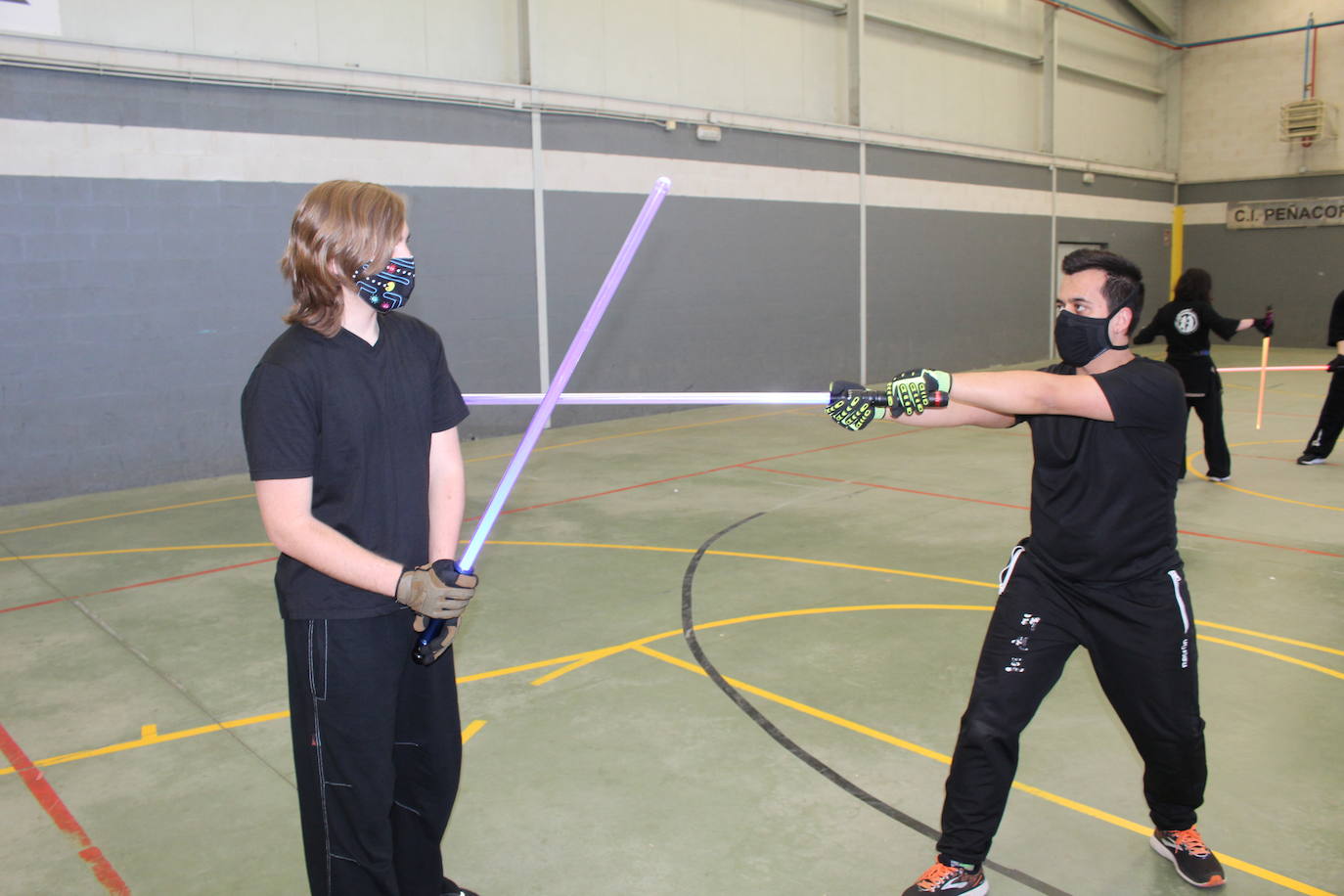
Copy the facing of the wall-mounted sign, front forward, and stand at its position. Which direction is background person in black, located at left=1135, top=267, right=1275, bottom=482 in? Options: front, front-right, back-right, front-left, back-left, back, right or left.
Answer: front

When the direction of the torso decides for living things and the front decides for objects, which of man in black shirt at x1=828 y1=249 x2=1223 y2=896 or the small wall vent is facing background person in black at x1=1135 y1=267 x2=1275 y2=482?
the small wall vent

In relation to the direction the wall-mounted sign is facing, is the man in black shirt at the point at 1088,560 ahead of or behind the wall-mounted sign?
ahead

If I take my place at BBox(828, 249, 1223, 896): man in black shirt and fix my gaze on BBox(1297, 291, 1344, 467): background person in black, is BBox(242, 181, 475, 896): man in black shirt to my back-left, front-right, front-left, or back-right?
back-left

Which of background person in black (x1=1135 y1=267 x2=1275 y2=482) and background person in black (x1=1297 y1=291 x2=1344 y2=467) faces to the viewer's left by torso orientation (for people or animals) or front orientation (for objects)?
background person in black (x1=1297 y1=291 x2=1344 y2=467)

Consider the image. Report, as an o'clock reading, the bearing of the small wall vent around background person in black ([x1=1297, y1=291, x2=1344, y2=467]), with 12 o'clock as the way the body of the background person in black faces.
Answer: The small wall vent is roughly at 3 o'clock from the background person in black.

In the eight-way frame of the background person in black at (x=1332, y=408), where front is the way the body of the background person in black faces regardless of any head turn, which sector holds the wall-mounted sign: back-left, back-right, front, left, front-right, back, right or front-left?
right

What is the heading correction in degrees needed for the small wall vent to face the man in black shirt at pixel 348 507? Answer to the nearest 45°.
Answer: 0° — it already faces them

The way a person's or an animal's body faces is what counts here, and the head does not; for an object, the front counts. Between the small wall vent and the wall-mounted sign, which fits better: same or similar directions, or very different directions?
same or similar directions

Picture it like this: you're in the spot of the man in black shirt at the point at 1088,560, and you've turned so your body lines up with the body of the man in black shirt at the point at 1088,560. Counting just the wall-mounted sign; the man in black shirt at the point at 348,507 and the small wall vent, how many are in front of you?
1

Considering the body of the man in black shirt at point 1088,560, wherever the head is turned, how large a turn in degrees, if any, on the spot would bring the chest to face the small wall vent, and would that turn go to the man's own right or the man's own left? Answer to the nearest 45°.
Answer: approximately 135° to the man's own right

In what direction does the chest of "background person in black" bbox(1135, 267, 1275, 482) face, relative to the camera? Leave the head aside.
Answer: away from the camera

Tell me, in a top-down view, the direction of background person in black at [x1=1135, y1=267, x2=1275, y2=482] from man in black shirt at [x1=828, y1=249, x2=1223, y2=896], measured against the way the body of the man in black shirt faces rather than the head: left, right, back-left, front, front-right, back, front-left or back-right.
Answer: back-right

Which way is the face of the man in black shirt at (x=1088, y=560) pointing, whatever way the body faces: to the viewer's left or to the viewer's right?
to the viewer's left

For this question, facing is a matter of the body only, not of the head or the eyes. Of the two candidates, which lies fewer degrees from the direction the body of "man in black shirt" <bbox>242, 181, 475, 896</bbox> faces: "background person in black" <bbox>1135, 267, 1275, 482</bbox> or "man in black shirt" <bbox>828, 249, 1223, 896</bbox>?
the man in black shirt

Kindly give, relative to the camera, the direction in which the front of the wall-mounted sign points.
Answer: facing the viewer

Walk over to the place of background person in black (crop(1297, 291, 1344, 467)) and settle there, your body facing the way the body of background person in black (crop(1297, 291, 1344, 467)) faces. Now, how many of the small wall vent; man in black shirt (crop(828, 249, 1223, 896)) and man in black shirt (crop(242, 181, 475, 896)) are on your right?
1

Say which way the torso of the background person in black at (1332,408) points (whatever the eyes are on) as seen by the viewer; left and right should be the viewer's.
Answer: facing to the left of the viewer

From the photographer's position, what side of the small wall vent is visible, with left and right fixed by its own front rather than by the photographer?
front

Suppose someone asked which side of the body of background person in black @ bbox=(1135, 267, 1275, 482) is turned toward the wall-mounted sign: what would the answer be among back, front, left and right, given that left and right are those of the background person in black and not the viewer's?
front

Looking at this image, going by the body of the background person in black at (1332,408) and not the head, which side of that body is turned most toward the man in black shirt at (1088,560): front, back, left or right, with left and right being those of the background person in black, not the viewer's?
left
